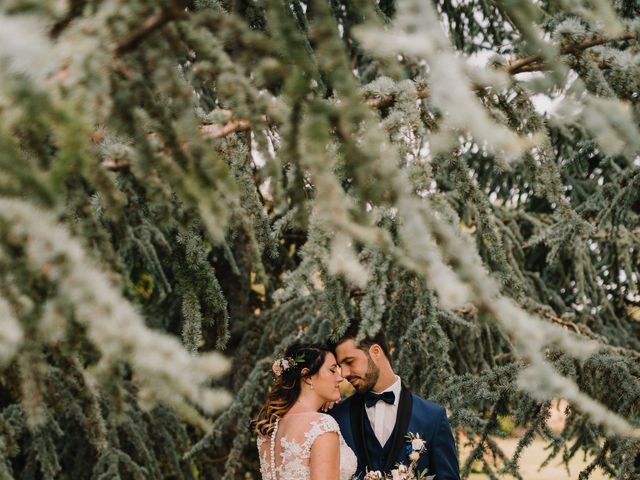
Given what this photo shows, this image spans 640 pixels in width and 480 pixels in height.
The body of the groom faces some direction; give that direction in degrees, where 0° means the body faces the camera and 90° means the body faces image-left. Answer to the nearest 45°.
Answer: approximately 45°

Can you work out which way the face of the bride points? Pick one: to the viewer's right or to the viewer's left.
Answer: to the viewer's right
